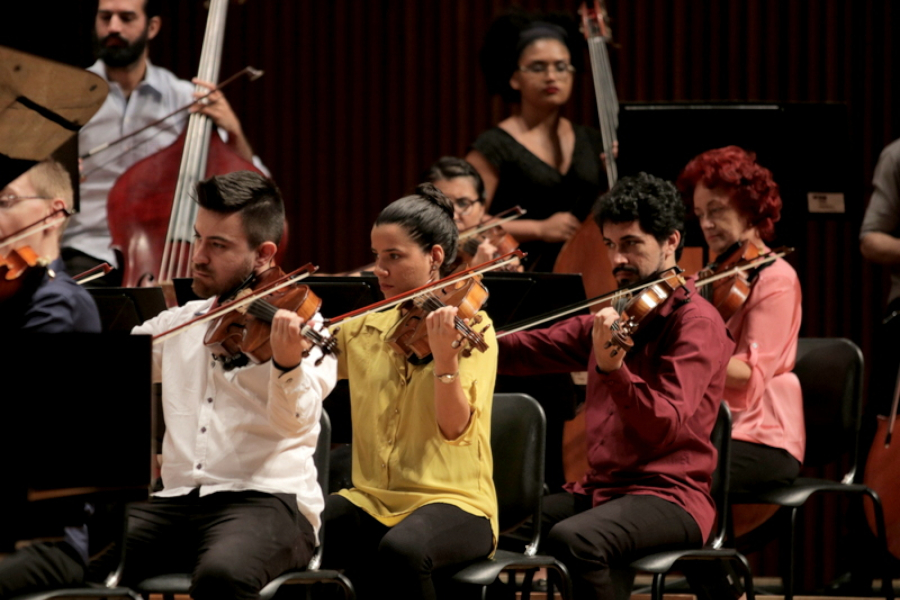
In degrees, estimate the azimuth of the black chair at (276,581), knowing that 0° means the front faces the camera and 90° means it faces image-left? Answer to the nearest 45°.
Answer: approximately 90°

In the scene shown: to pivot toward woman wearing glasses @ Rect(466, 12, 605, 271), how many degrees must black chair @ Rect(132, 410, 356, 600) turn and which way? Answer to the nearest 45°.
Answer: approximately 135° to its right

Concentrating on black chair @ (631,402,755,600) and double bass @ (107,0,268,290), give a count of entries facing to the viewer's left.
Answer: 1

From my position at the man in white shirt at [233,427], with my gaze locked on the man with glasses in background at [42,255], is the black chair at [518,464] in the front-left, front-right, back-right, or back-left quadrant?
back-right

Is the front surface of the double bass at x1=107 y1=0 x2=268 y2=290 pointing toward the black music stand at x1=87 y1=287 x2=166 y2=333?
yes

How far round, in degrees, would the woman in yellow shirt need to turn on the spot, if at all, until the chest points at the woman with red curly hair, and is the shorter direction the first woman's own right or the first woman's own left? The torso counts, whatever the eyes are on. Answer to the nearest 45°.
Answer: approximately 180°

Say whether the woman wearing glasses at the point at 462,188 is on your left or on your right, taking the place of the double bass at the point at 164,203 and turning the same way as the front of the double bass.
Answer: on your left

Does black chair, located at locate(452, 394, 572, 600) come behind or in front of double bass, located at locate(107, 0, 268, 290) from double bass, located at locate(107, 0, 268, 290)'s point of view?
in front
